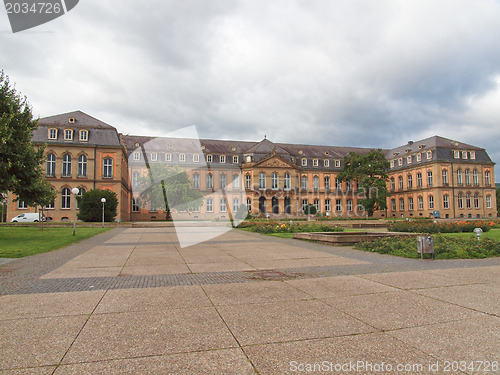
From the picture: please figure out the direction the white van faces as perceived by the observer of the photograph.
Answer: facing to the left of the viewer

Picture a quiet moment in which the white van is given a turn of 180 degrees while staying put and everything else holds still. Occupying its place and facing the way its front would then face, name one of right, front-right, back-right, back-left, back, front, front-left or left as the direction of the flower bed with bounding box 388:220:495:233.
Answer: front-right
